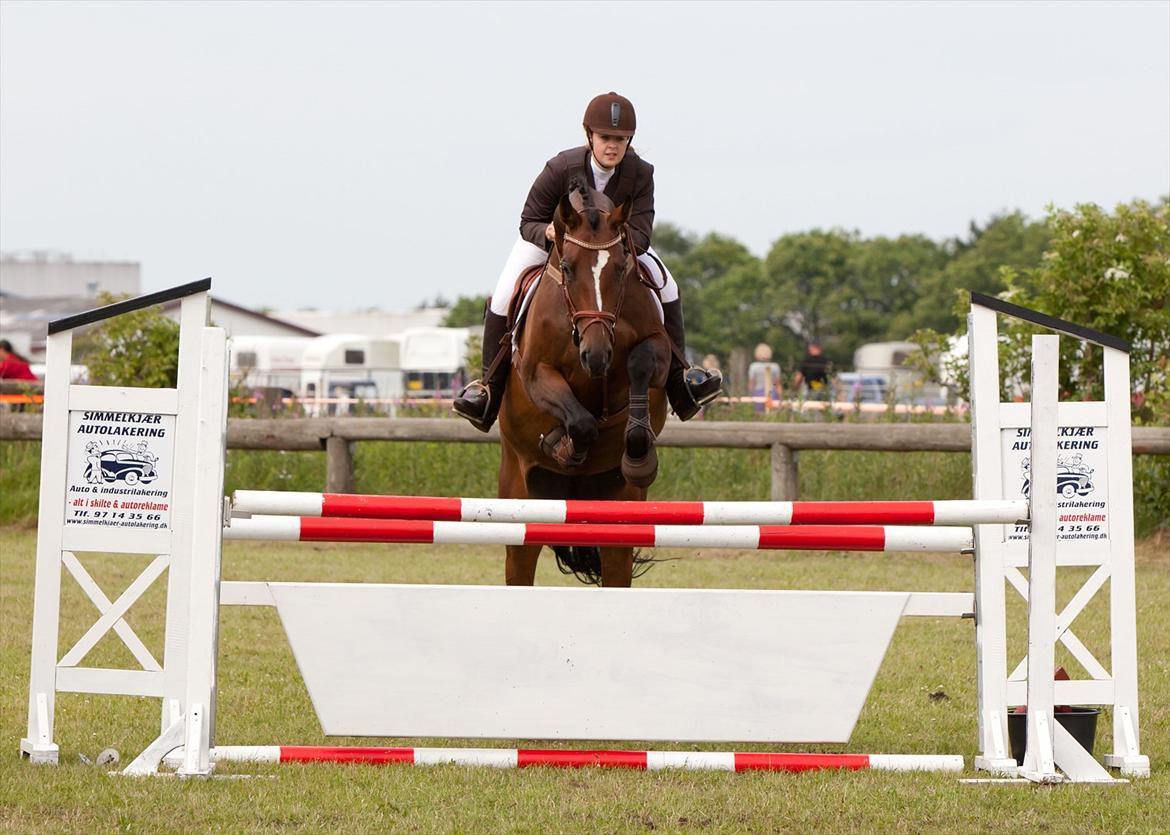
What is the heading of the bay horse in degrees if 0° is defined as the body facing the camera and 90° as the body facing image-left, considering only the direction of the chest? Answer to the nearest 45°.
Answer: approximately 0°

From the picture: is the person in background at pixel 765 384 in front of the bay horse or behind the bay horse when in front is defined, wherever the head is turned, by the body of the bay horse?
behind

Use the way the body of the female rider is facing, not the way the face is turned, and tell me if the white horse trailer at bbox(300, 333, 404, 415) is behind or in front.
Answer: behind

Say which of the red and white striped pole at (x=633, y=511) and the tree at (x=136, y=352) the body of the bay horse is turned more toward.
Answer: the red and white striped pole

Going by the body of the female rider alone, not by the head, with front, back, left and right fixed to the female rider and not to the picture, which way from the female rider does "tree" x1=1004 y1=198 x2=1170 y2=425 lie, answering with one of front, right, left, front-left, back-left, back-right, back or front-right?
back-left

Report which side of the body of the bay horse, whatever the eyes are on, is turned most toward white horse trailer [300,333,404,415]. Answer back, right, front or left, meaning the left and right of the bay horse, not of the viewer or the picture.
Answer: back

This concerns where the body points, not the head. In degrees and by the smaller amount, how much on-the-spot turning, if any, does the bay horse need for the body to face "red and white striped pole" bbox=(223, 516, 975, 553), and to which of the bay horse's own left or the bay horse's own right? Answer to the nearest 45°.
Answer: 0° — it already faces it
